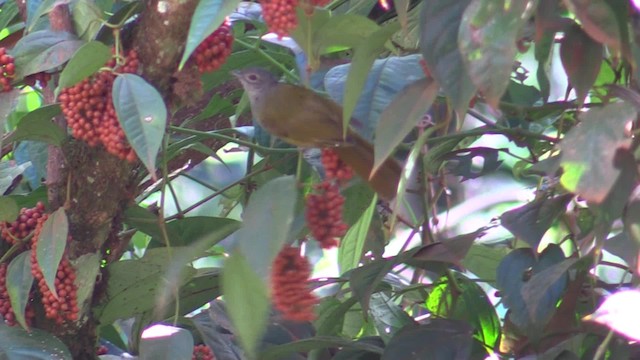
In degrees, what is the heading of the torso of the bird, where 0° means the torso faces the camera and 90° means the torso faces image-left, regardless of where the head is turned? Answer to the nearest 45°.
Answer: approximately 90°
